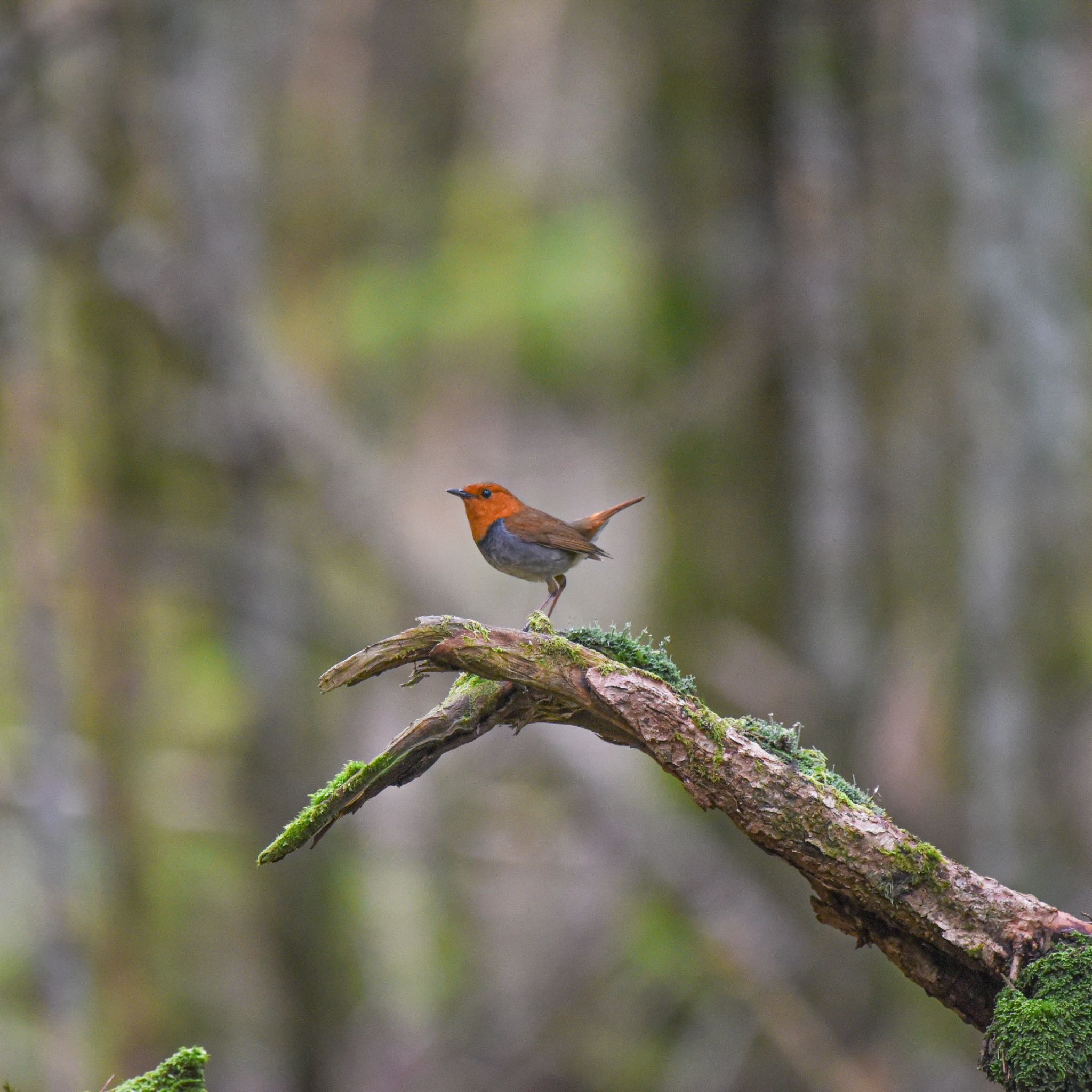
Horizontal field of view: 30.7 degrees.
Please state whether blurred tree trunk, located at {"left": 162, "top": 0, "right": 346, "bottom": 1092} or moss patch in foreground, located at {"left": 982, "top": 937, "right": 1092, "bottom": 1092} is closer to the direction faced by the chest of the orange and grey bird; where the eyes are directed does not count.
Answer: the blurred tree trunk

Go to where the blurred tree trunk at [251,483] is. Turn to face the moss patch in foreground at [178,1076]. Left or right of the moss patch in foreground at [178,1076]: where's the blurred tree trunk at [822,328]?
left

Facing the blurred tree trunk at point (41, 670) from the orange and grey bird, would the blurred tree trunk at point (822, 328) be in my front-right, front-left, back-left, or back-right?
front-right

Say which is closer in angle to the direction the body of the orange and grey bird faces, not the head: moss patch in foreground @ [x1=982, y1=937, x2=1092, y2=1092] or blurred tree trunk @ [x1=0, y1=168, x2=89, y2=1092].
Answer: the blurred tree trunk

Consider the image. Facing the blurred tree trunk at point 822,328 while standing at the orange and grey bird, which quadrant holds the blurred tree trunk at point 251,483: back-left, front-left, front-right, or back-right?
front-left

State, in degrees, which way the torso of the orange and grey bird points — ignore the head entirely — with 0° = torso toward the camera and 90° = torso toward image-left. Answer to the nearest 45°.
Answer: approximately 90°

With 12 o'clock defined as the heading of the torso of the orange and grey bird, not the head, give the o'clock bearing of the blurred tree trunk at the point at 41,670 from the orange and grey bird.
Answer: The blurred tree trunk is roughly at 2 o'clock from the orange and grey bird.

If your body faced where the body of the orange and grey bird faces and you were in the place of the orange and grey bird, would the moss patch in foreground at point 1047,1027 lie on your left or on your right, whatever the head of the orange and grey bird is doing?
on your left
